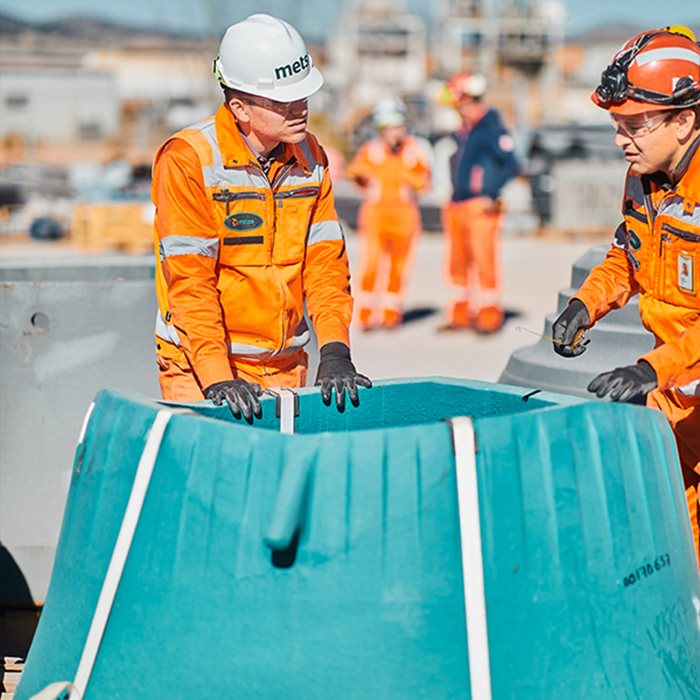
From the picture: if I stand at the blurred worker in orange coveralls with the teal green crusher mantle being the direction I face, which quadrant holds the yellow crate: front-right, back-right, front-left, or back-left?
back-right

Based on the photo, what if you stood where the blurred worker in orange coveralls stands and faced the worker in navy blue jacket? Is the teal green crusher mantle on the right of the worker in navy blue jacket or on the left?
right

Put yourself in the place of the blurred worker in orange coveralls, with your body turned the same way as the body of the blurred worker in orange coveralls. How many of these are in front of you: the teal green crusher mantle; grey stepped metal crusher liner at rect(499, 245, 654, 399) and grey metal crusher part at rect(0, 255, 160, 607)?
3

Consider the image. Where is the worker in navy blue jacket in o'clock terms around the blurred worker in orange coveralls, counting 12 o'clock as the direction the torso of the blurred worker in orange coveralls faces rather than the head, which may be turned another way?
The worker in navy blue jacket is roughly at 10 o'clock from the blurred worker in orange coveralls.

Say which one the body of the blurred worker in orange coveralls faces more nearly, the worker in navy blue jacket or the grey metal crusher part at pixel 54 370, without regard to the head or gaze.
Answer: the grey metal crusher part

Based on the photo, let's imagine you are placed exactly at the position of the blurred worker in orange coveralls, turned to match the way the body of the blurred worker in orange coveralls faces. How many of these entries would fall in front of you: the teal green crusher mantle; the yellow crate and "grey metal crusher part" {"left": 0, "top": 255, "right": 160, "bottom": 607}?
2

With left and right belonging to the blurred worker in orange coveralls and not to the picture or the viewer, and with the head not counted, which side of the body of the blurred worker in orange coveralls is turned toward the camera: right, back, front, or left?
front

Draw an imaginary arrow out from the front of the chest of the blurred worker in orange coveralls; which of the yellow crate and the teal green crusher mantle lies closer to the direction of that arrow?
the teal green crusher mantle

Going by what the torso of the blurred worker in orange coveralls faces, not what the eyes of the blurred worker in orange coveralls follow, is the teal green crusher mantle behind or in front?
in front

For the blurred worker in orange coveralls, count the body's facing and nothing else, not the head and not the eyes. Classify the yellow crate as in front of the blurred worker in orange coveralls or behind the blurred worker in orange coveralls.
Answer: behind

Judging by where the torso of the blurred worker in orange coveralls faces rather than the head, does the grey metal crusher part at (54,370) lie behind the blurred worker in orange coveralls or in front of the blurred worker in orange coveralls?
in front
